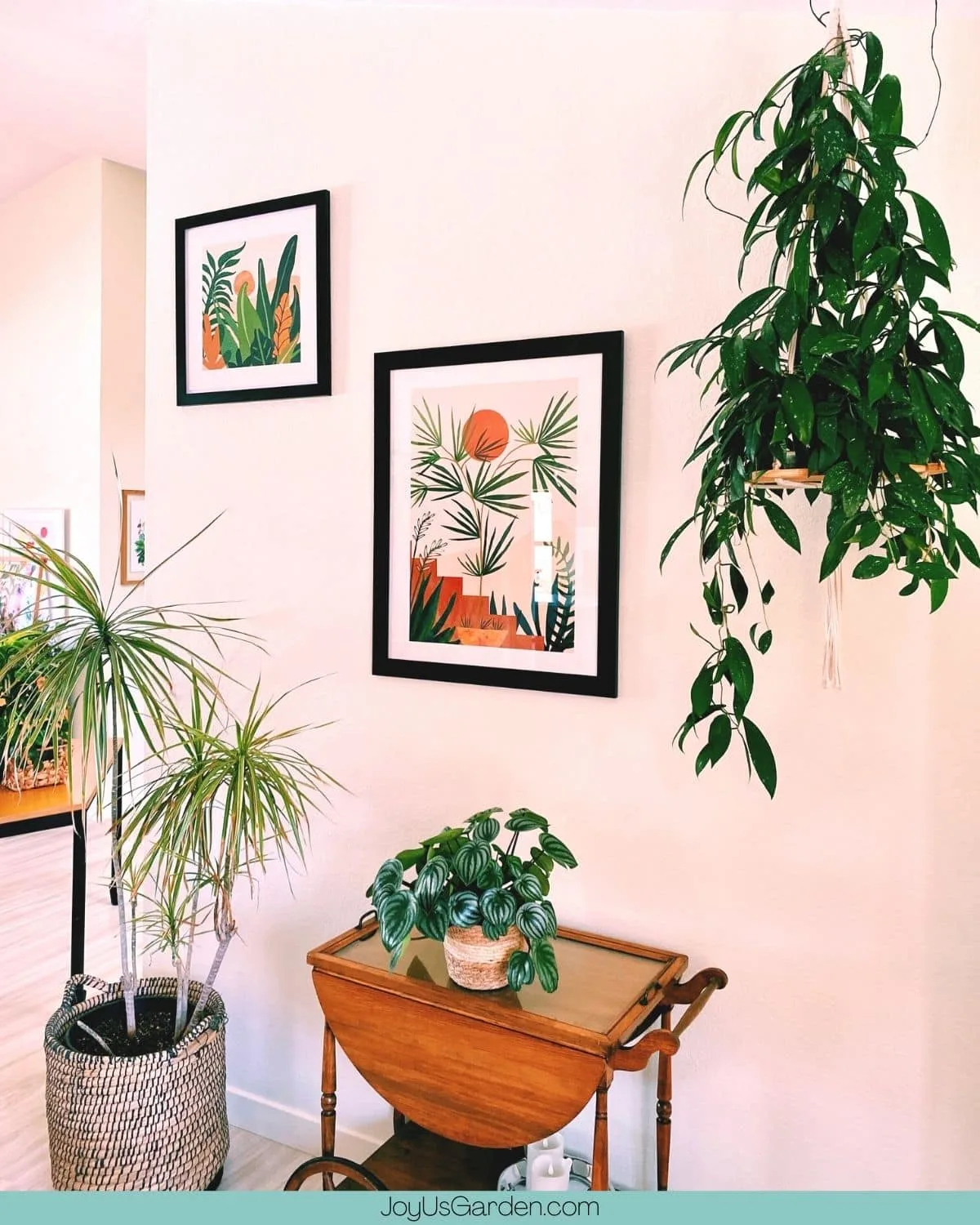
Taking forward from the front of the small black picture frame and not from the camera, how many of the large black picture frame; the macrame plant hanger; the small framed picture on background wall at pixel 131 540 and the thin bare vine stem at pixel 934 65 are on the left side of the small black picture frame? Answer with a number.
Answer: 3

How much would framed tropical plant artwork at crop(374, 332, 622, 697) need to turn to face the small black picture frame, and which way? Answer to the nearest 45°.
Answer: approximately 90° to its right

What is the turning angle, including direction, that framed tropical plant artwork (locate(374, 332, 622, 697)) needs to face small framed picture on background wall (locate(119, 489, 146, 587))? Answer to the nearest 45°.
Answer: approximately 90° to its right

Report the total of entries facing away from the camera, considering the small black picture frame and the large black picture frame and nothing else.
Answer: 0

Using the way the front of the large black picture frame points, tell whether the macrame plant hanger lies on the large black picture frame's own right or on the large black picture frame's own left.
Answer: on the large black picture frame's own left

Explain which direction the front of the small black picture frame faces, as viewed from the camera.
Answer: facing the viewer and to the left of the viewer

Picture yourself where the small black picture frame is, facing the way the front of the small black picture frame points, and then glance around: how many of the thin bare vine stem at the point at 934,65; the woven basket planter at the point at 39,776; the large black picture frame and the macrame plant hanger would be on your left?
3

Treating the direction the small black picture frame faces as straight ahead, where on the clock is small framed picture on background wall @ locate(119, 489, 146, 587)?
The small framed picture on background wall is roughly at 4 o'clock from the small black picture frame.

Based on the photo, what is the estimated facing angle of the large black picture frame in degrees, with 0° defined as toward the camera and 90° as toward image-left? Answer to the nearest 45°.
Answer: approximately 45°

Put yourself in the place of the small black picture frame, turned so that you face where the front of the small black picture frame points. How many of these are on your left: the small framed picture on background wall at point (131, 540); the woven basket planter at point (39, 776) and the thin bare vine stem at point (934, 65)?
1

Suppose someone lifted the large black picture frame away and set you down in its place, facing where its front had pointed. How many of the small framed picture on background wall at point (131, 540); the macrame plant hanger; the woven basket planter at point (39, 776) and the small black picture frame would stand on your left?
1

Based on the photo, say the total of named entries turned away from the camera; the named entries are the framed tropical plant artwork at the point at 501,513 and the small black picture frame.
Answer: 0
